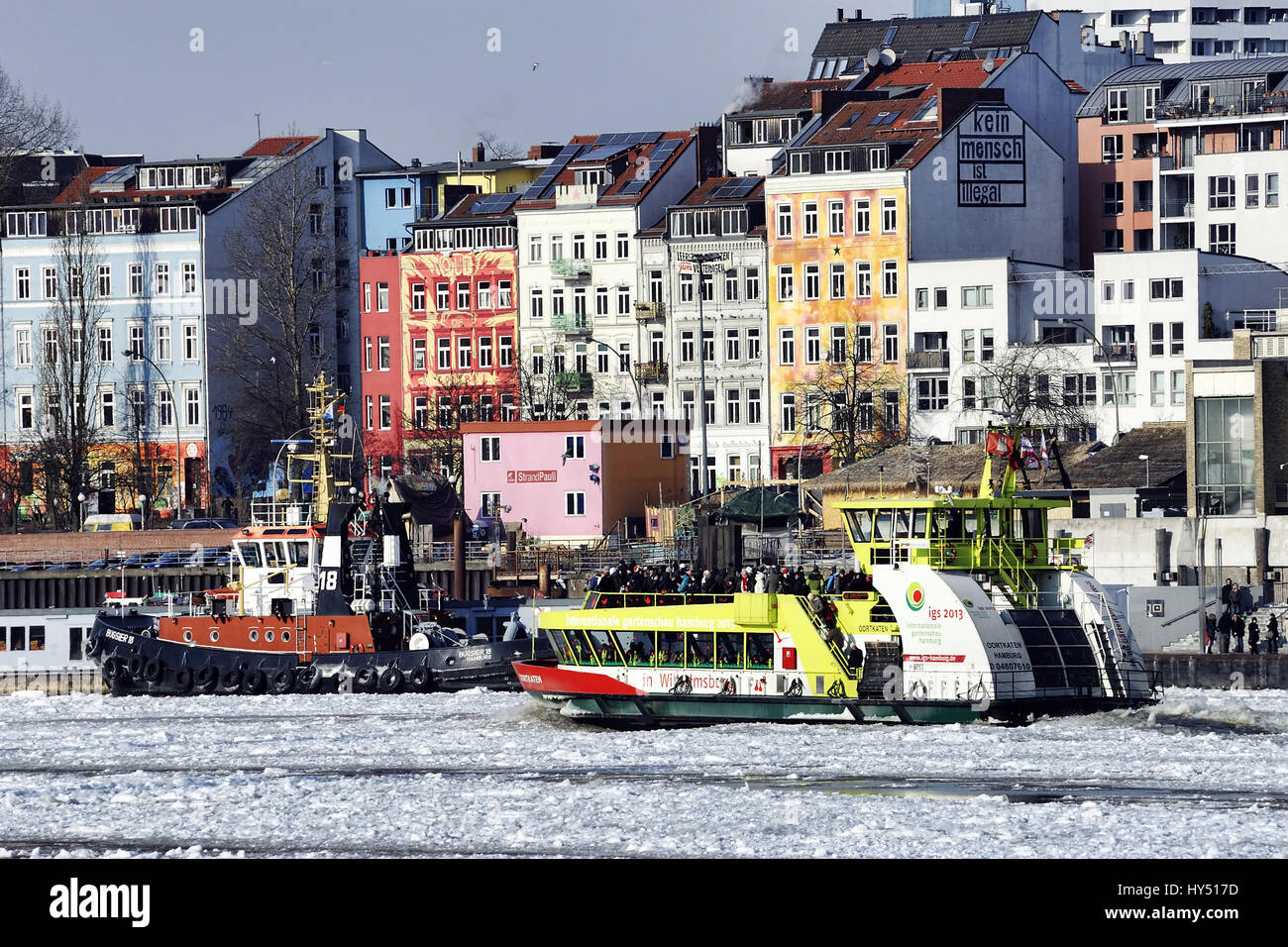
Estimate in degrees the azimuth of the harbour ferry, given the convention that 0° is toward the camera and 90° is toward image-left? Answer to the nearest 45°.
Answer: approximately 135°
